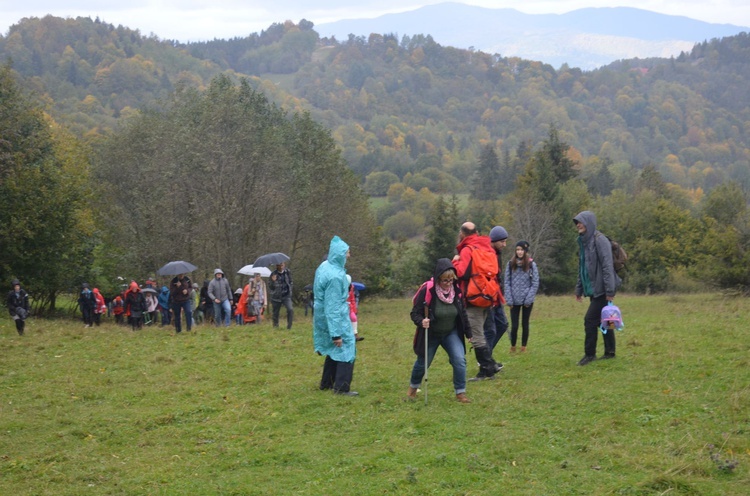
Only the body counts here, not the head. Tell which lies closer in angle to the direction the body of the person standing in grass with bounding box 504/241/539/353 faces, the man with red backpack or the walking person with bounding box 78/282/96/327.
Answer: the man with red backpack

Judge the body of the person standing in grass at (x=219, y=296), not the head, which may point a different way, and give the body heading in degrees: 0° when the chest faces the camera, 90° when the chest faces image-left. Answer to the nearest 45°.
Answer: approximately 0°

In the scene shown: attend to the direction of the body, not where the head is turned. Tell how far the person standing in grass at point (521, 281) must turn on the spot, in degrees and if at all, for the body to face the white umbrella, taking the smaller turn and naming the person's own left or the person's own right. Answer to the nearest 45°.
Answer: approximately 135° to the person's own right

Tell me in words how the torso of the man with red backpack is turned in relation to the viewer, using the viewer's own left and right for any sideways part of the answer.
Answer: facing away from the viewer and to the left of the viewer
